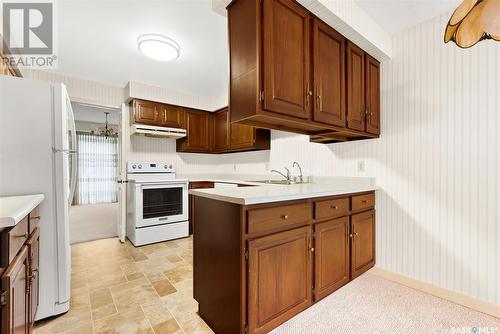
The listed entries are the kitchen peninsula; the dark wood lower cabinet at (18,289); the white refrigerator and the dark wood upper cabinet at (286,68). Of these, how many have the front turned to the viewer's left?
0

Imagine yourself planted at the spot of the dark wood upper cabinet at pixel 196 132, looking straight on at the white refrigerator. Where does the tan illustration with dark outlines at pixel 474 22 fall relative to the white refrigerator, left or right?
left

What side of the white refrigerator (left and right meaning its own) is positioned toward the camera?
right

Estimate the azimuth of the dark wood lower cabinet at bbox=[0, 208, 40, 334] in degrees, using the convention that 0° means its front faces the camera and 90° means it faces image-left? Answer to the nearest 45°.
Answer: approximately 315°

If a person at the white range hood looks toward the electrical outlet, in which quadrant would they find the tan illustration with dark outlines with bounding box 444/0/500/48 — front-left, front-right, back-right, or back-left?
front-right

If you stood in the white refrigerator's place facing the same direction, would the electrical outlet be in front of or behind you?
in front

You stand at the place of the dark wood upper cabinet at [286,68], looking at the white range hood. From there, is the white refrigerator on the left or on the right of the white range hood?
left

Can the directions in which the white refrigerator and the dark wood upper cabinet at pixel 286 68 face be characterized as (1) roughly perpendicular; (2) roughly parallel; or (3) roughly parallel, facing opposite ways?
roughly perpendicular

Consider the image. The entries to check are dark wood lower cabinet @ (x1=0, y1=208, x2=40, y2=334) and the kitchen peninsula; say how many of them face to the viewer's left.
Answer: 0

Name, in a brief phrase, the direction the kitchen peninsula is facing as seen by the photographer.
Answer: facing the viewer and to the right of the viewer

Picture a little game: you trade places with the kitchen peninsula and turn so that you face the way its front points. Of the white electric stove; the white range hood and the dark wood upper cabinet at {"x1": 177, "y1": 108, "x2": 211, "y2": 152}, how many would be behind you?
3

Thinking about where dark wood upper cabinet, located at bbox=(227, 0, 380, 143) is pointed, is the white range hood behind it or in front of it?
behind

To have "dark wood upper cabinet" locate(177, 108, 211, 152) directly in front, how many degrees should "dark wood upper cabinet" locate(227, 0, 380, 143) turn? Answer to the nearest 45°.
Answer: approximately 180°

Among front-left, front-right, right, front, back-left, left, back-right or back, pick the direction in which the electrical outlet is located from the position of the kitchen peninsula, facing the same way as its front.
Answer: left
